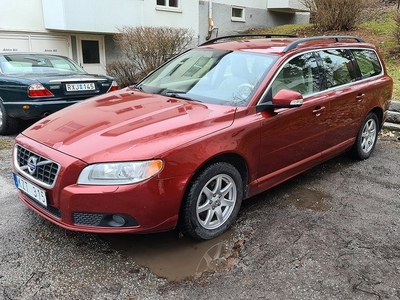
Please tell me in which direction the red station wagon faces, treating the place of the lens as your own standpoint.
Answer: facing the viewer and to the left of the viewer

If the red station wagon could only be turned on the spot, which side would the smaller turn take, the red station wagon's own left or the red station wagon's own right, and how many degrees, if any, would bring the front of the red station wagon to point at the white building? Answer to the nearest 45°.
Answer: approximately 135° to the red station wagon's own right

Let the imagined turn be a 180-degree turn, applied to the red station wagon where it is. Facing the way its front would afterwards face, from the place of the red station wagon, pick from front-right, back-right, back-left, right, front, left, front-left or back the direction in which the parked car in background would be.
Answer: left

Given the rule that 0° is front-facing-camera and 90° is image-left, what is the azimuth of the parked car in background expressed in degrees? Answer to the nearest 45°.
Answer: approximately 135°

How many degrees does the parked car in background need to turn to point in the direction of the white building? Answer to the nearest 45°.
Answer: approximately 45° to its right
